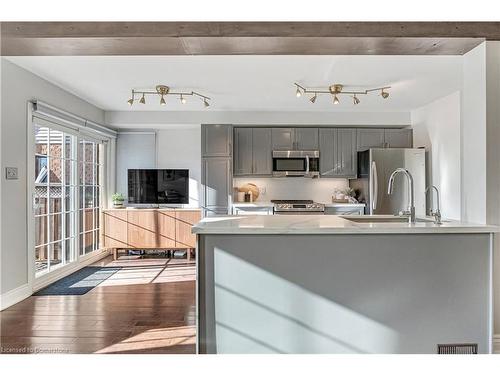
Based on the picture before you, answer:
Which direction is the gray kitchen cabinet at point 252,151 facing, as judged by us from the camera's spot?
facing the viewer

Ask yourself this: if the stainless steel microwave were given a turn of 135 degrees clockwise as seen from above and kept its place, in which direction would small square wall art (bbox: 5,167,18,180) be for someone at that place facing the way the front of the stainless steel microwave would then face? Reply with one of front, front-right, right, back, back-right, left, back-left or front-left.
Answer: left

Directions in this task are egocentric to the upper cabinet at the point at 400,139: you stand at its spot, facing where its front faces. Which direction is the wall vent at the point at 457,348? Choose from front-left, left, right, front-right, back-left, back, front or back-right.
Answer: front

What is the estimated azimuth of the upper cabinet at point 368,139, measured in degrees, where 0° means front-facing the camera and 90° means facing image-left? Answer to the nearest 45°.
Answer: approximately 0°

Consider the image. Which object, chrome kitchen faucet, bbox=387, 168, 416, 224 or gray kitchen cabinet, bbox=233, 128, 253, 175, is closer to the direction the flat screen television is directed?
the chrome kitchen faucet

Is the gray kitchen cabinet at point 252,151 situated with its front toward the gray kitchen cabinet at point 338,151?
no

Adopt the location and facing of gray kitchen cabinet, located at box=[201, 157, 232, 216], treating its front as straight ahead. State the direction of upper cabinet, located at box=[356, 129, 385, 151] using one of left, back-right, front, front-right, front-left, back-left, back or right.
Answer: left

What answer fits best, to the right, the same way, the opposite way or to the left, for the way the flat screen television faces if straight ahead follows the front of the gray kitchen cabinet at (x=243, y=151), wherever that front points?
the same way

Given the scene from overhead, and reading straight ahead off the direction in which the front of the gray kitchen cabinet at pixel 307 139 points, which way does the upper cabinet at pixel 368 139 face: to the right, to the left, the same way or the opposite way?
the same way

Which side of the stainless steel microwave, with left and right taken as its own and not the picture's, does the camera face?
front

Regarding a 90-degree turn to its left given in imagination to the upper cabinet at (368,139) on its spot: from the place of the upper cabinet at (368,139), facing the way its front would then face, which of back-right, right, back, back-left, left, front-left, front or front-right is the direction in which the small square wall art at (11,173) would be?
back-right

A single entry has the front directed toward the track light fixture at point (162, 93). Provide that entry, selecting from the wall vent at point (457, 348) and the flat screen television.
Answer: the flat screen television

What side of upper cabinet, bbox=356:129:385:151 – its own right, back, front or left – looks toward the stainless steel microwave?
right

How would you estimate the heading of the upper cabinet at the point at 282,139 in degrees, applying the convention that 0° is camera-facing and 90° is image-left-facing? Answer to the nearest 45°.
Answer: approximately 0°

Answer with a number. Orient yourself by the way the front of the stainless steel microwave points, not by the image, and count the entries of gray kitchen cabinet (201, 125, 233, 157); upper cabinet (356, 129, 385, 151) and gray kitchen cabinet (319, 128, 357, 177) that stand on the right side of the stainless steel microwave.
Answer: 1

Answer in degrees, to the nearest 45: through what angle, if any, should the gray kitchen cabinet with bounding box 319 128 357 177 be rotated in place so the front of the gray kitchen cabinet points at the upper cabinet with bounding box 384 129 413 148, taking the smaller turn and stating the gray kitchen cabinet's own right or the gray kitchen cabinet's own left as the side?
approximately 90° to the gray kitchen cabinet's own left
